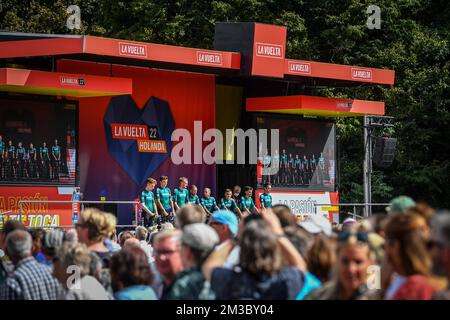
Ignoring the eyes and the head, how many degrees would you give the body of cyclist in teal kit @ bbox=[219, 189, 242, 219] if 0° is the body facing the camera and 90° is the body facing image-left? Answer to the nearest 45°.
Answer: approximately 315°

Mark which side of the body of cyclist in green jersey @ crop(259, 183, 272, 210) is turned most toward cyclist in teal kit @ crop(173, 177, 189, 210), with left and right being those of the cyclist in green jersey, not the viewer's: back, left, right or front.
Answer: right

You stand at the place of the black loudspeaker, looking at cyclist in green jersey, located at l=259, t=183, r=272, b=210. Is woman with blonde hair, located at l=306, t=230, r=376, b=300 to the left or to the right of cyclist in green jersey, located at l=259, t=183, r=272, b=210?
left

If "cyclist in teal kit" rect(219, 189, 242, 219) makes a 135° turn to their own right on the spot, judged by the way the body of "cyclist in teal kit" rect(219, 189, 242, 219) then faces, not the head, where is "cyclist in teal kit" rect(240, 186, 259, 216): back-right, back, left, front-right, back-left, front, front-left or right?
back-right

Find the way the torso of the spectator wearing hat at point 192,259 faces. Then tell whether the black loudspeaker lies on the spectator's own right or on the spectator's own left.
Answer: on the spectator's own right

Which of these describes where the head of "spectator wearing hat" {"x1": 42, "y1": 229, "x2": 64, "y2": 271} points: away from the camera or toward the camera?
away from the camera

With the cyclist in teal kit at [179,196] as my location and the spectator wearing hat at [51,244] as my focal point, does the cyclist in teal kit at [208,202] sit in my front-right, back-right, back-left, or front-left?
back-left

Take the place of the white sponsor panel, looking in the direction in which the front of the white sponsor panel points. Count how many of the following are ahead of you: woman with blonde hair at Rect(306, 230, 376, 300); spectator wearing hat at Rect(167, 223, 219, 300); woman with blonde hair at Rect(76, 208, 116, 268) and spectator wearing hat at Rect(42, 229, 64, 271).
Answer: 4

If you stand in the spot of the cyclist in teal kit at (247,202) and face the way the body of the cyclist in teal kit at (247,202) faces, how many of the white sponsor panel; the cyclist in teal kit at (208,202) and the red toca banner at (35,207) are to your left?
1

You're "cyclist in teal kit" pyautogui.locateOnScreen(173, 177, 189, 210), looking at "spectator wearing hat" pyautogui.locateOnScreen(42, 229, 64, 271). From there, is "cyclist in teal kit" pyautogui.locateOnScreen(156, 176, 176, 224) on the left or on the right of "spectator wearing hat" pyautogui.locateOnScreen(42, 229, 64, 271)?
right

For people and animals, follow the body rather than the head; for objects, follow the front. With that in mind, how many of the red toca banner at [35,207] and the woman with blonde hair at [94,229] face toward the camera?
1
